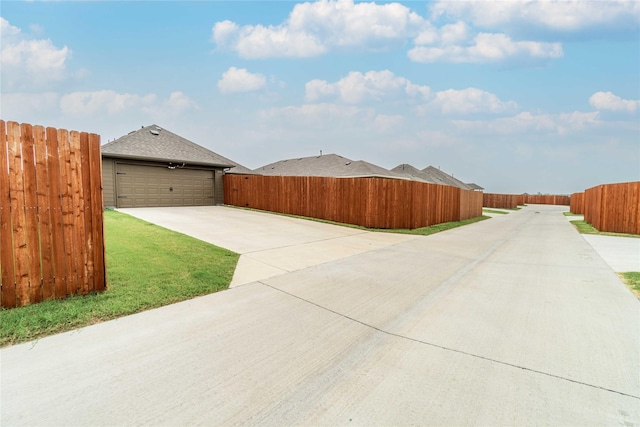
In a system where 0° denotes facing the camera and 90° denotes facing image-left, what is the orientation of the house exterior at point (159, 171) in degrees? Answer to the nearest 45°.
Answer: approximately 315°

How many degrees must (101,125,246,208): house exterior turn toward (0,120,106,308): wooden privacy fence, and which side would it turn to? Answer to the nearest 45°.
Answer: approximately 45° to its right

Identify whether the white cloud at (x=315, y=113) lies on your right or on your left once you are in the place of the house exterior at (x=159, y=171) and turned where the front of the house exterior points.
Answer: on your left

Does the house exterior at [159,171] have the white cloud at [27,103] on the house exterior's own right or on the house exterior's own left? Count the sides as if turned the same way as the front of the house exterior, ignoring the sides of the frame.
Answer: on the house exterior's own right
